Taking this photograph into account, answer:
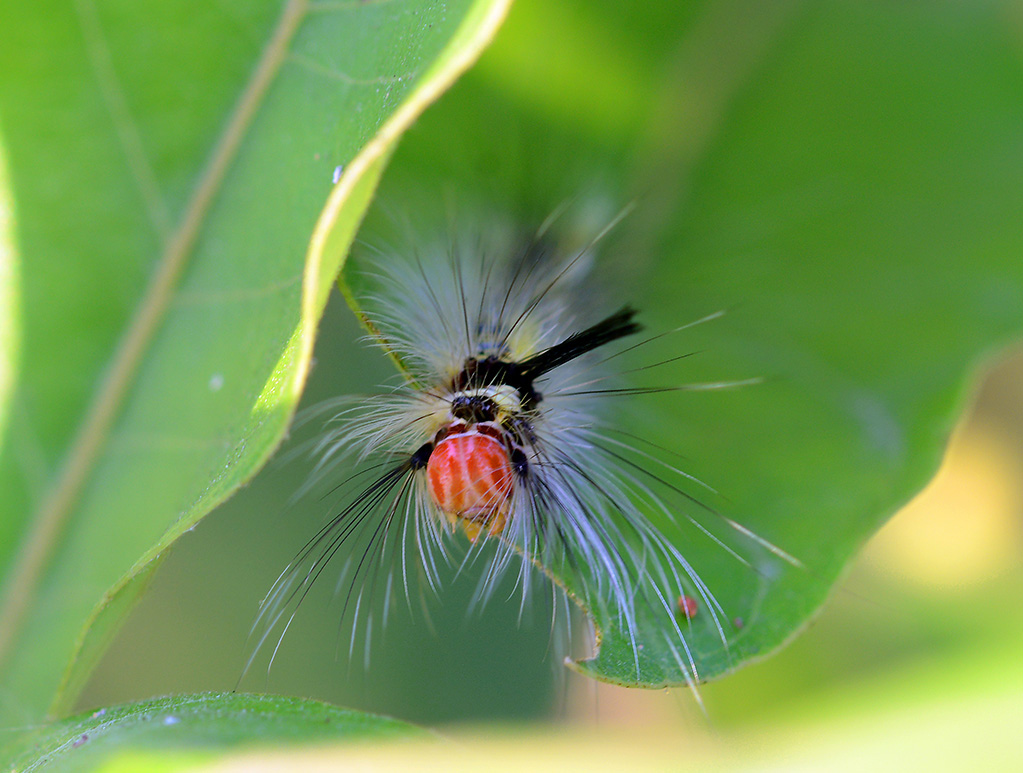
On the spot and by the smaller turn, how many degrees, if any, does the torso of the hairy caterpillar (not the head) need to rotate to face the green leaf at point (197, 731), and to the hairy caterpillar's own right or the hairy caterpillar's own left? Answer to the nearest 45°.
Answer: approximately 45° to the hairy caterpillar's own right

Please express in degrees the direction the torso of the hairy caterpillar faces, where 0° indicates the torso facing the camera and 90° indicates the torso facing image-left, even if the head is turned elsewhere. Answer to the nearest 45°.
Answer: approximately 0°

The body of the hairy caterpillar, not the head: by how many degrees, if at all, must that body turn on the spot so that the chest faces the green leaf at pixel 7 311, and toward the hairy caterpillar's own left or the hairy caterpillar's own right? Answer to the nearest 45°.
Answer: approximately 45° to the hairy caterpillar's own right

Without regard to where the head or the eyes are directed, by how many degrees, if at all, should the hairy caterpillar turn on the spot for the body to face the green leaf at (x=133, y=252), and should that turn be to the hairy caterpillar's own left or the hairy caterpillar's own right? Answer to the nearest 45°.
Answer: approximately 45° to the hairy caterpillar's own right
